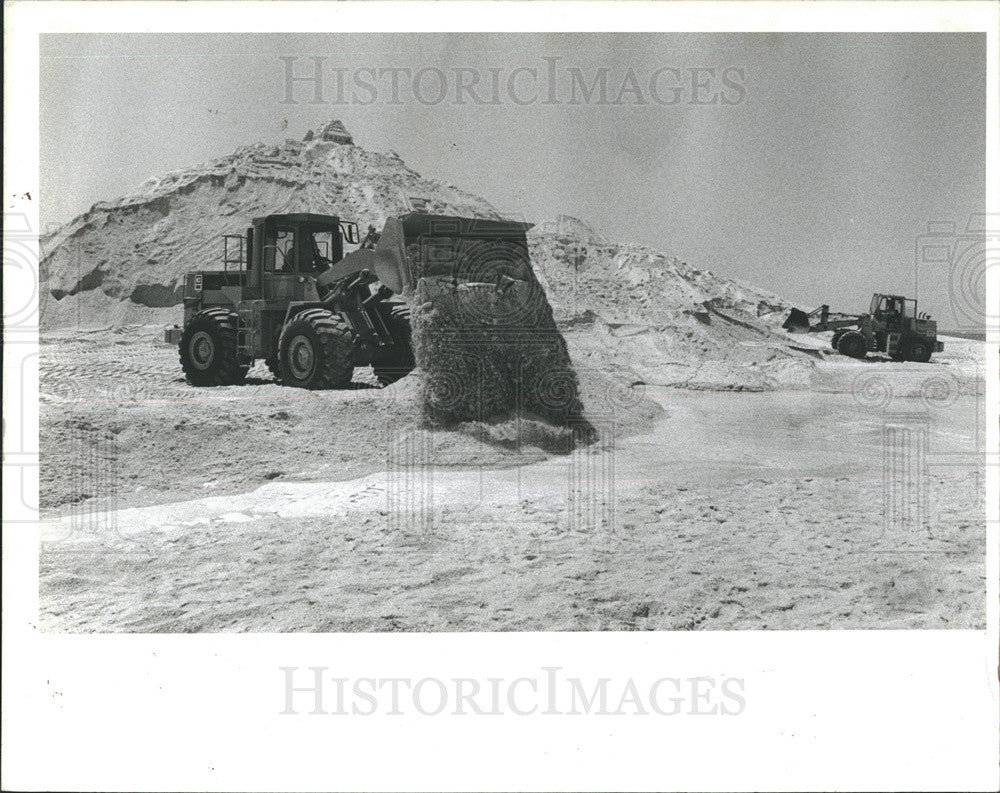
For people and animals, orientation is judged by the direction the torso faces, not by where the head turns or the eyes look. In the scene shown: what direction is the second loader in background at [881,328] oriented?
to the viewer's left

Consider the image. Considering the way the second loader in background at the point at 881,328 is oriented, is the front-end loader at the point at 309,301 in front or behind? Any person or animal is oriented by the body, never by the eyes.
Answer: in front

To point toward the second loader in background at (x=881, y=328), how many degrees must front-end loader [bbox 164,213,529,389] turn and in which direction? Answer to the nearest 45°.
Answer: approximately 45° to its left

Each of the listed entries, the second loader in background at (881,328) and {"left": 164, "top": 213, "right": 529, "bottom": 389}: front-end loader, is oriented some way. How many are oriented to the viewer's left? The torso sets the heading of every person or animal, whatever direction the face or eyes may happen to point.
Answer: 1

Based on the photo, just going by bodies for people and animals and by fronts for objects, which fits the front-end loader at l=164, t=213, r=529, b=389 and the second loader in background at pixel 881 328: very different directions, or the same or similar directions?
very different directions

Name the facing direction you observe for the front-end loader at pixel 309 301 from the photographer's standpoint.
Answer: facing the viewer and to the right of the viewer
